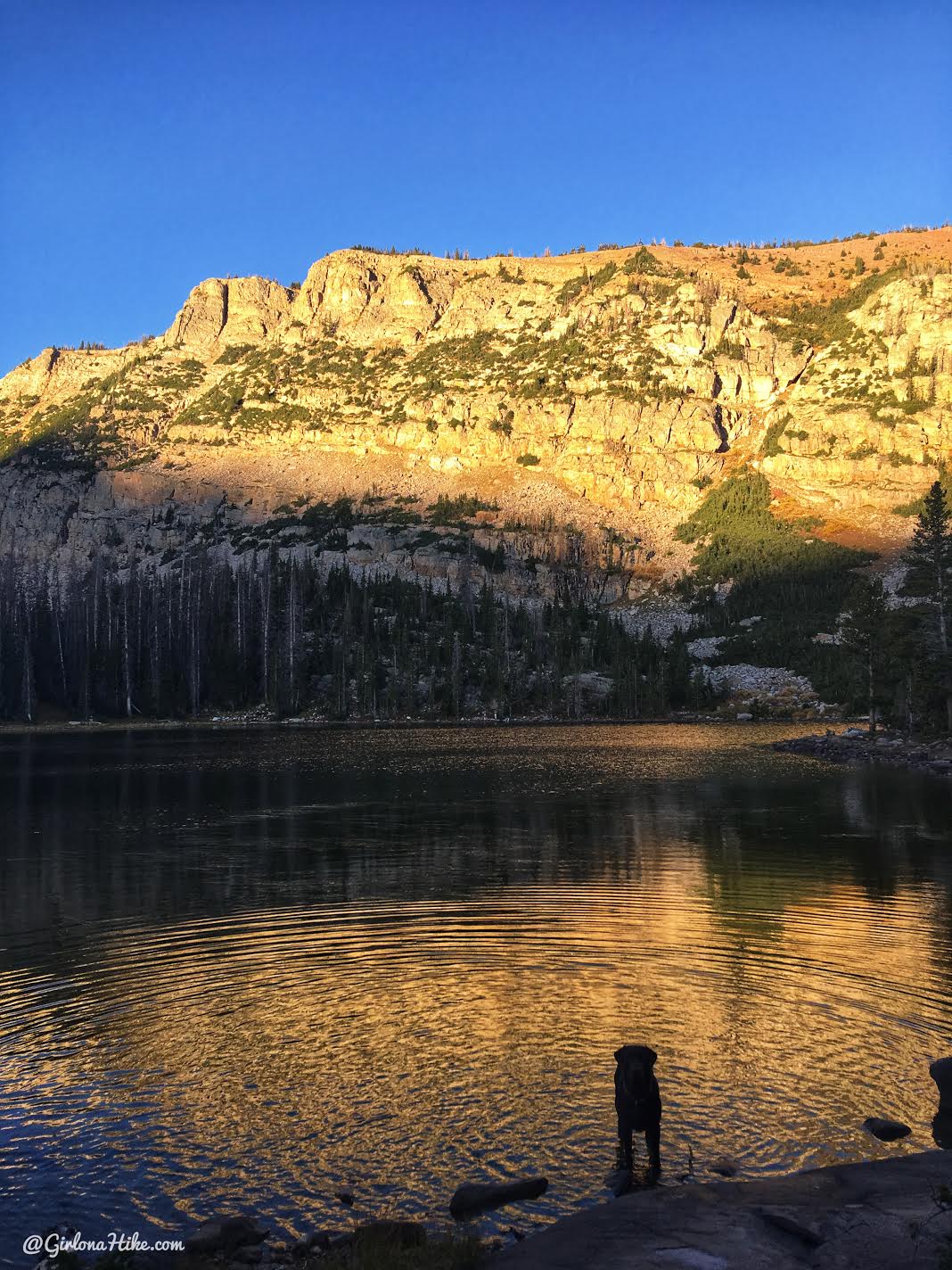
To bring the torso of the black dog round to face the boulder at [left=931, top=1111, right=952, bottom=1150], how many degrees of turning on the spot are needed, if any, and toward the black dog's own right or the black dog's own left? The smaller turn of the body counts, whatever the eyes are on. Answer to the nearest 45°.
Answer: approximately 90° to the black dog's own left

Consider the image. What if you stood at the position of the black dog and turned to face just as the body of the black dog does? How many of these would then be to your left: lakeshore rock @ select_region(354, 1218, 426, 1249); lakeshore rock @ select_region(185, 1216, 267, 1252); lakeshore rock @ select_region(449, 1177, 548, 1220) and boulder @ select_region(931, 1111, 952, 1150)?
1

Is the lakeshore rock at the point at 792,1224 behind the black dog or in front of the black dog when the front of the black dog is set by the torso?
in front

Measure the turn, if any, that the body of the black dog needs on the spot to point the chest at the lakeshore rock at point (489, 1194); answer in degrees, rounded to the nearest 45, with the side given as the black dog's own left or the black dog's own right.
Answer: approximately 45° to the black dog's own right

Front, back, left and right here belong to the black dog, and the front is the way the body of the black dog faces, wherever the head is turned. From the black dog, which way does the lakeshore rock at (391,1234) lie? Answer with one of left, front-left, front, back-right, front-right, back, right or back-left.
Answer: front-right

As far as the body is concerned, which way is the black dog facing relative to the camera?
toward the camera

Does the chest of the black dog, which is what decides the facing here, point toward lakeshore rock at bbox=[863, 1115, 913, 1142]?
no

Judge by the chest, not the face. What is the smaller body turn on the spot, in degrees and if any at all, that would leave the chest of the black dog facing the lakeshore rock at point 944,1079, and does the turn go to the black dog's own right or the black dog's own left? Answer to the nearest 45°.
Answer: approximately 90° to the black dog's own left

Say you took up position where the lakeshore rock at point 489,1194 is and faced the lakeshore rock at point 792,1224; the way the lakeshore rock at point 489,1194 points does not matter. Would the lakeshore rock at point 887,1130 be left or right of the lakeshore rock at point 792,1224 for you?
left

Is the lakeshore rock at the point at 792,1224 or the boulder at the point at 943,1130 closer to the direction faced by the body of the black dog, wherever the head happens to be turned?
the lakeshore rock

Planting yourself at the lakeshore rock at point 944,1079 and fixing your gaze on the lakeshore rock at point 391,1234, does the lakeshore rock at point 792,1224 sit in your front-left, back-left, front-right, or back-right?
front-left

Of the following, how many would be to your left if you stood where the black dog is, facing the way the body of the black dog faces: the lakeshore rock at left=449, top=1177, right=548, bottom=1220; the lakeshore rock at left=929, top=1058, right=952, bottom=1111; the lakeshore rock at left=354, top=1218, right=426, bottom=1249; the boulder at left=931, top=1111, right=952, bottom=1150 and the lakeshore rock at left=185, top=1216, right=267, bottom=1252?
2

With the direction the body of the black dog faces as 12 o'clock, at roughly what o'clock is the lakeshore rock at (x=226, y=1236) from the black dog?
The lakeshore rock is roughly at 2 o'clock from the black dog.

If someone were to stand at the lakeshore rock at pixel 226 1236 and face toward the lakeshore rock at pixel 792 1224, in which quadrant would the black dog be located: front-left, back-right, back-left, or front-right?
front-left

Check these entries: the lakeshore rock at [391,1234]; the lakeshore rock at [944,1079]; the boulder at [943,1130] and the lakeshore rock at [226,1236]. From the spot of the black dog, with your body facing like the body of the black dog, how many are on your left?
2

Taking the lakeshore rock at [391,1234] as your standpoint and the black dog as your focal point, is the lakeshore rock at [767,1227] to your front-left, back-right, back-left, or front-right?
front-right
